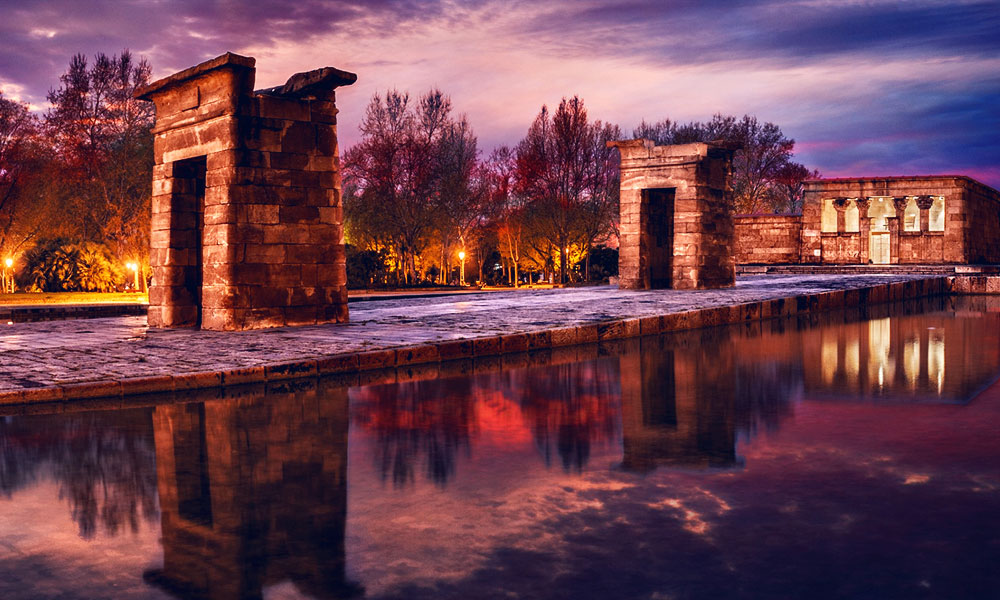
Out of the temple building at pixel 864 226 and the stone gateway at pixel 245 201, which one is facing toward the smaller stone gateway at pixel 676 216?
the temple building

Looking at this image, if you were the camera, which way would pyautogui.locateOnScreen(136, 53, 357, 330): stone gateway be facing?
facing the viewer and to the left of the viewer

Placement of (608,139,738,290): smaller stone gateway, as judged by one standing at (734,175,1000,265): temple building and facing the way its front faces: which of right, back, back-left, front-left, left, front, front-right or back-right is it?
front

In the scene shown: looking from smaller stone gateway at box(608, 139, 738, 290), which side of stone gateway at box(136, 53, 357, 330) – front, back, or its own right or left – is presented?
back

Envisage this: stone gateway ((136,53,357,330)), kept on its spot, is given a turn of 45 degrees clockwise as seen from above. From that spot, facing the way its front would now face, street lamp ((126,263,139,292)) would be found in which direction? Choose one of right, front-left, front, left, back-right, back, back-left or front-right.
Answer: right

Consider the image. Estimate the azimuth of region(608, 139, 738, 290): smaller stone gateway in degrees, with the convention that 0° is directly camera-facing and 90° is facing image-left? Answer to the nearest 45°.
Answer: approximately 45°

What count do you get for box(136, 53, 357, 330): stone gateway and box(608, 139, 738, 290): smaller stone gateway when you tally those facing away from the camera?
0

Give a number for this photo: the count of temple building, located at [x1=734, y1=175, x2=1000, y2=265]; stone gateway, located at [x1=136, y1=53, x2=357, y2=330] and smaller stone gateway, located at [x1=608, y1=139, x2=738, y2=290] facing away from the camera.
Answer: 0

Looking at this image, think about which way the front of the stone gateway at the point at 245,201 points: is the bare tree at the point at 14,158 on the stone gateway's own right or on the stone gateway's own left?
on the stone gateway's own right

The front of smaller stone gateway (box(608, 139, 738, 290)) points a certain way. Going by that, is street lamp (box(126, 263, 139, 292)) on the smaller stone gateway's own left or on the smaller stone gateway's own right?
on the smaller stone gateway's own right

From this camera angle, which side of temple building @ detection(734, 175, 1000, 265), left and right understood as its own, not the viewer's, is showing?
front
